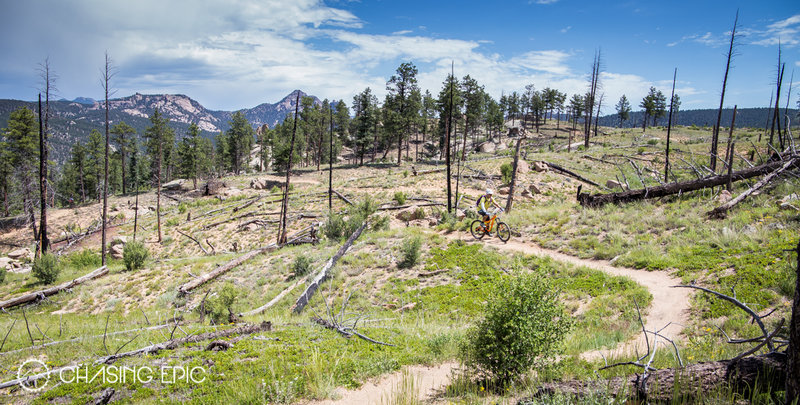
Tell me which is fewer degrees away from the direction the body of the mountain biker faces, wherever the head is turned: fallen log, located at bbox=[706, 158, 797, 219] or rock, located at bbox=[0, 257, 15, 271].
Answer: the fallen log

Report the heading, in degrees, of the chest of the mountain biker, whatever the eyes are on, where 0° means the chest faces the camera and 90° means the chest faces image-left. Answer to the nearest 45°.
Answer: approximately 315°

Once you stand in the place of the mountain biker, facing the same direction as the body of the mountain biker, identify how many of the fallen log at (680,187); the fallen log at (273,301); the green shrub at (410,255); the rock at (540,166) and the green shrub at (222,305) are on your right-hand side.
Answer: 3

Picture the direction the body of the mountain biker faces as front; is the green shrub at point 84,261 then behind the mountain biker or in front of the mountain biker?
behind

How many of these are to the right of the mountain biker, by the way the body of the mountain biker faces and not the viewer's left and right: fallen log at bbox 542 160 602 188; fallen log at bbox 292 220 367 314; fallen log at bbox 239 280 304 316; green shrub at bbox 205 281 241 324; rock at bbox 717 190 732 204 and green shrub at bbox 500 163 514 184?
3

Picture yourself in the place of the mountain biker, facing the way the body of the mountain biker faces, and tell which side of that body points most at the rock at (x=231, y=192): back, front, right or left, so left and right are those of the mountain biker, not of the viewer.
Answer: back

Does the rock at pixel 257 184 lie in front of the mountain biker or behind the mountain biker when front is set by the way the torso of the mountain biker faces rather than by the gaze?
behind

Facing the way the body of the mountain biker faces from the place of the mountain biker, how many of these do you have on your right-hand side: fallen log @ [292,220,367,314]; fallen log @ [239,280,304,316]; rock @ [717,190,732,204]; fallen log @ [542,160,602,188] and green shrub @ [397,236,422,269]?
3

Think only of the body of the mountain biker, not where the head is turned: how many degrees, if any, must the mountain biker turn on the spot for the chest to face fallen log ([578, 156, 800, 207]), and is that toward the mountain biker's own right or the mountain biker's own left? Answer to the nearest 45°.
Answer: approximately 45° to the mountain biker's own left
